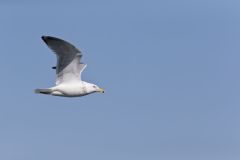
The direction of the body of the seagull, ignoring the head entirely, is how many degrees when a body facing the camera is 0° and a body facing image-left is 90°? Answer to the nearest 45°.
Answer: approximately 270°
